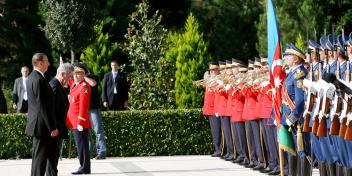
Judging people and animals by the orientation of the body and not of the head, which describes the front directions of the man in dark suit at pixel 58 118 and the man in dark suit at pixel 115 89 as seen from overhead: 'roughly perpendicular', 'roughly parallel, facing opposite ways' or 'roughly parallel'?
roughly perpendicular

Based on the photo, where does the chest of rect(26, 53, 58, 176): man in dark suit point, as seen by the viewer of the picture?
to the viewer's right

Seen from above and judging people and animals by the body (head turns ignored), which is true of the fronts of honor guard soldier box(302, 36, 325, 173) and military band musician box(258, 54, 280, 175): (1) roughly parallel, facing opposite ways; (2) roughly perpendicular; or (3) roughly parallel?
roughly parallel

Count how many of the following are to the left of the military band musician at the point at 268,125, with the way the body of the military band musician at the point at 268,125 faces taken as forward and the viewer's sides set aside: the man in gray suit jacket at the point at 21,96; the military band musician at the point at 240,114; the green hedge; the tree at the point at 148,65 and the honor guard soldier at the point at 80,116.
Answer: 0

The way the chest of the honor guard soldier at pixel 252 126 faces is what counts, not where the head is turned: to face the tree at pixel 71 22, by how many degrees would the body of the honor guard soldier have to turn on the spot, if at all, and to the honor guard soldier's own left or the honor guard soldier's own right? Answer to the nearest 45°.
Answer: approximately 90° to the honor guard soldier's own right

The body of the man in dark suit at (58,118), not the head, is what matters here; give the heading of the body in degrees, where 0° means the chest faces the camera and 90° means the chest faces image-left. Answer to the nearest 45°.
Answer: approximately 270°

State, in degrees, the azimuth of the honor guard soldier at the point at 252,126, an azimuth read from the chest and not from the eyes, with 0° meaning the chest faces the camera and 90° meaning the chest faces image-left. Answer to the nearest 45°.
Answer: approximately 45°

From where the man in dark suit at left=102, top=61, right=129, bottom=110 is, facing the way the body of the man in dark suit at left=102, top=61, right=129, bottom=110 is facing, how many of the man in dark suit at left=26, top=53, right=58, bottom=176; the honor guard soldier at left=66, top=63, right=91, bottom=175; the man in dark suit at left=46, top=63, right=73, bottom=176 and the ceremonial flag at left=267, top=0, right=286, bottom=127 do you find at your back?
0

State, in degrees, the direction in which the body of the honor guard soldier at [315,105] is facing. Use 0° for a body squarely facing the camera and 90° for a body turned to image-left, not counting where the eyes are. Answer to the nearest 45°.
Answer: approximately 45°

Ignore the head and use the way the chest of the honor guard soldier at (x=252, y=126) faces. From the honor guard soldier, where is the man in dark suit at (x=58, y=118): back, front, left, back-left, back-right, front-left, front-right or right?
front

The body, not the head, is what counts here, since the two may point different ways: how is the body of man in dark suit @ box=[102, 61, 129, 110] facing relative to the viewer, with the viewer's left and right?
facing the viewer

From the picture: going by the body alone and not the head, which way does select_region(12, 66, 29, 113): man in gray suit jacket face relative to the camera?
toward the camera

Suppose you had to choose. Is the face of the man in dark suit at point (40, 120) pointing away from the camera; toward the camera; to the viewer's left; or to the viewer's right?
to the viewer's right

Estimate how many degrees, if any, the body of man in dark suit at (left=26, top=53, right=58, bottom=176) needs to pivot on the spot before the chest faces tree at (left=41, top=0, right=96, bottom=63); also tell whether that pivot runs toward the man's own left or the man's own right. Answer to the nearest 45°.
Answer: approximately 90° to the man's own left

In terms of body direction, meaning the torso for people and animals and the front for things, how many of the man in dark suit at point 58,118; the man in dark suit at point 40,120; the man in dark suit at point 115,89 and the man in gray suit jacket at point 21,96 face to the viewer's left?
0

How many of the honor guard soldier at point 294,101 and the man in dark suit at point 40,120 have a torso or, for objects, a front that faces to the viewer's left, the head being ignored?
1
